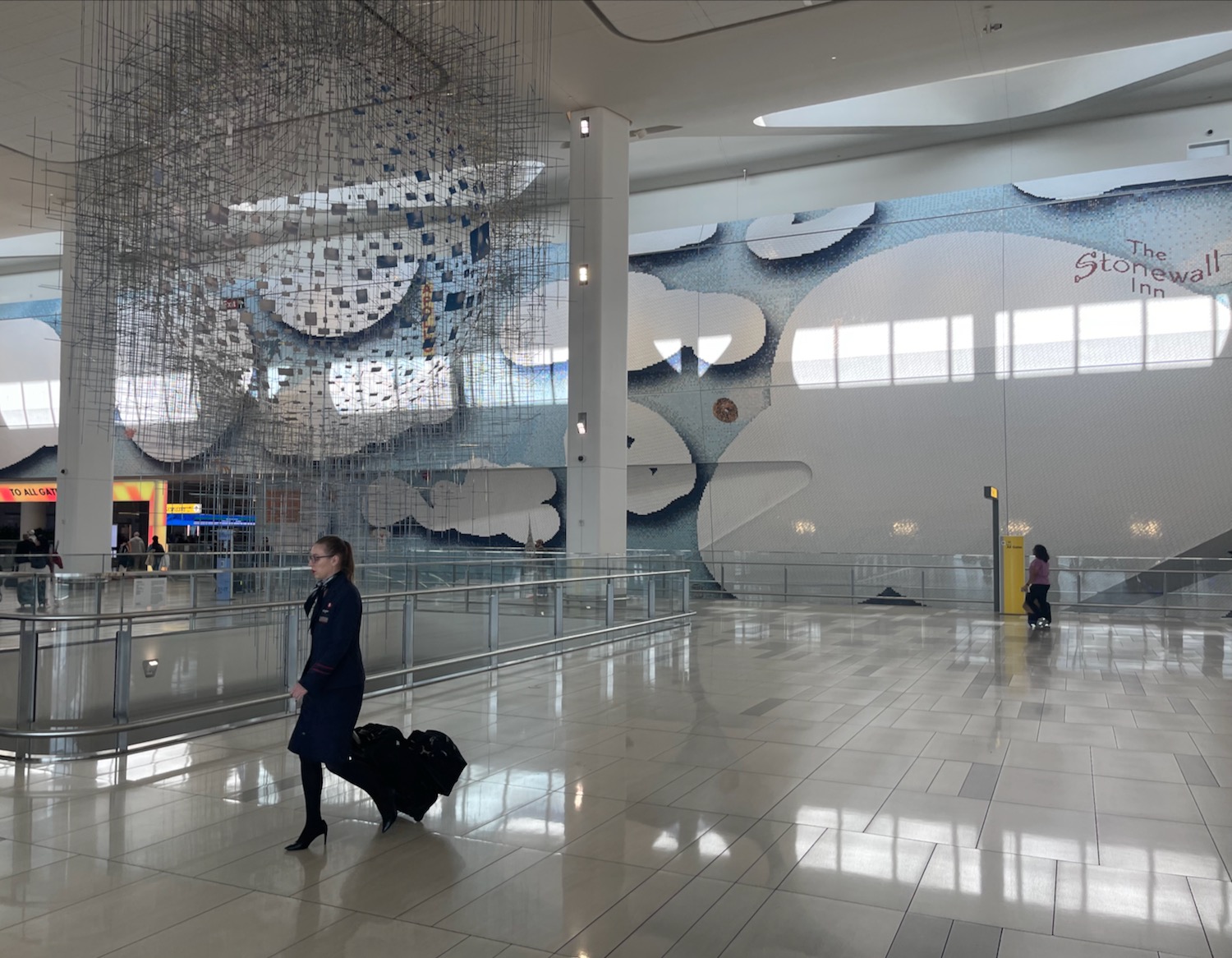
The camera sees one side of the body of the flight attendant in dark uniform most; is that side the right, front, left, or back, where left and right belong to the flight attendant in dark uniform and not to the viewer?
left

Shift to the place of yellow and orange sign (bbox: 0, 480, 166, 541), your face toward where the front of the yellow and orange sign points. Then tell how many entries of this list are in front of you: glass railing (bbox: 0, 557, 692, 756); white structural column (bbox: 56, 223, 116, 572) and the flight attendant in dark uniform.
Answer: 3

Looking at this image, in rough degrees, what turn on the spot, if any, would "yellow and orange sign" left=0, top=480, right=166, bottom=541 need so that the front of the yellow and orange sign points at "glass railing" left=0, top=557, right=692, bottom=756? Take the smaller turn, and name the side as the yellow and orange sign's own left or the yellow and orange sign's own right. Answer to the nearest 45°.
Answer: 0° — it already faces it

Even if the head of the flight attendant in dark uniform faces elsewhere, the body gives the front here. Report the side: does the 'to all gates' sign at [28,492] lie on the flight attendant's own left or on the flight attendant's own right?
on the flight attendant's own right

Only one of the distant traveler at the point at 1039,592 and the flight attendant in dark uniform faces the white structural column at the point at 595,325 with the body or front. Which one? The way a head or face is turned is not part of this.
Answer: the distant traveler

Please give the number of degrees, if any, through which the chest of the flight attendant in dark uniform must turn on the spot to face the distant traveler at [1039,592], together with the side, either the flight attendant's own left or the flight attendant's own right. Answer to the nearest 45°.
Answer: approximately 135° to the flight attendant's own right

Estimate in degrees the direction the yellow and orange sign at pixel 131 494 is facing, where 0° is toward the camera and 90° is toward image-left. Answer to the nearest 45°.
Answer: approximately 0°

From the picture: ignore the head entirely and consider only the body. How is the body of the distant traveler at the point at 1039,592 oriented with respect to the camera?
to the viewer's left

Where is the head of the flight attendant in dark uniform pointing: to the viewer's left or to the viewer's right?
to the viewer's left

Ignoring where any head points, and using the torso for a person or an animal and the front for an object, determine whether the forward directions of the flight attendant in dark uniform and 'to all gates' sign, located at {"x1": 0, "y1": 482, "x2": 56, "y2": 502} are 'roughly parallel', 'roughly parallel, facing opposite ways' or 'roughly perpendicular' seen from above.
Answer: roughly perpendicular
